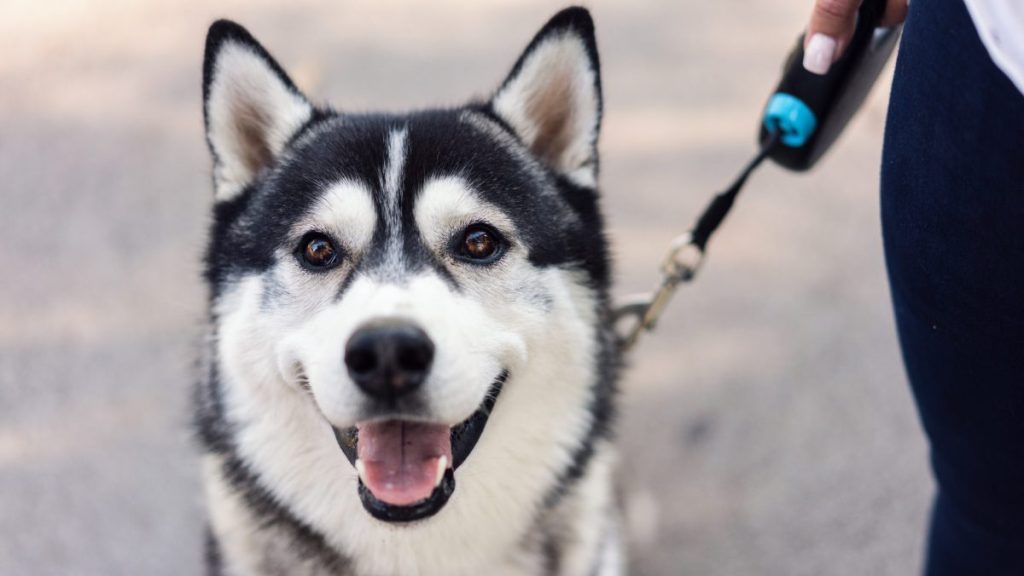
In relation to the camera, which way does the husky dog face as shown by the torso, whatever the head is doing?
toward the camera
